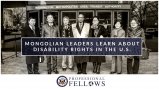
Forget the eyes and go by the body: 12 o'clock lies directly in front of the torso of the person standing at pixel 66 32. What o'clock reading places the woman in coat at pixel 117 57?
The woman in coat is roughly at 9 o'clock from the person standing.

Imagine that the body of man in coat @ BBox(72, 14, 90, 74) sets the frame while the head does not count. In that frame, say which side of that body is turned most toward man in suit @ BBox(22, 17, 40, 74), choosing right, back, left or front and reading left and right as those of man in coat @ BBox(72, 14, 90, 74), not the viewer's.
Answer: right

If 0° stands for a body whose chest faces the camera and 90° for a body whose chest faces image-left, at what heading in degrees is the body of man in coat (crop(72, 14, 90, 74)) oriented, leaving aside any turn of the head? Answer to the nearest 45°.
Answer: approximately 0°
